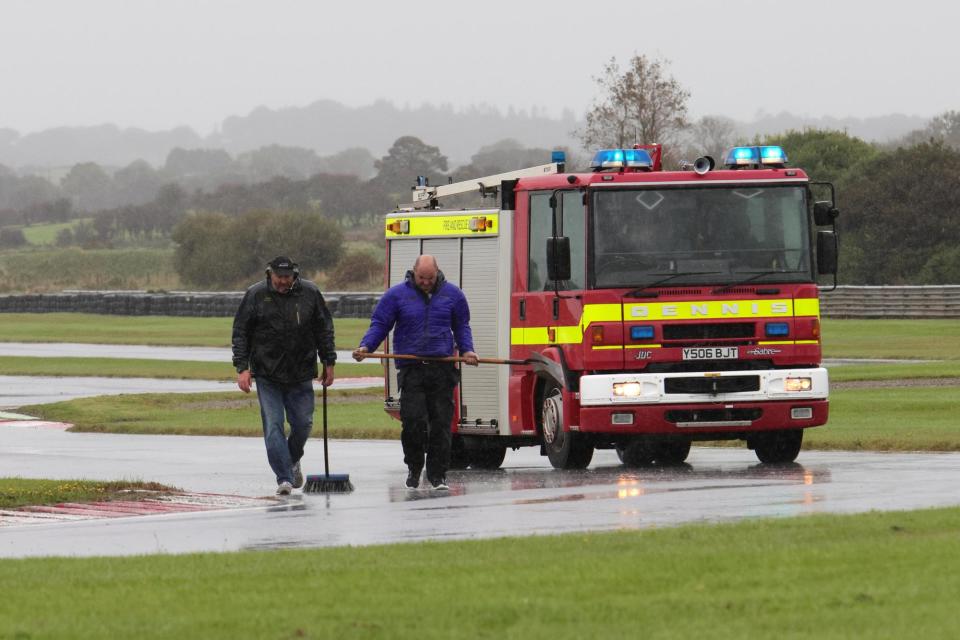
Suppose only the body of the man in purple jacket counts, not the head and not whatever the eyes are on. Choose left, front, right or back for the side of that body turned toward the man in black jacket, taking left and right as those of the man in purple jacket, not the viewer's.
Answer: right

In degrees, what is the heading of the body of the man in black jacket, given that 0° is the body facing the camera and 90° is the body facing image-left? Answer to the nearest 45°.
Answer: approximately 0°

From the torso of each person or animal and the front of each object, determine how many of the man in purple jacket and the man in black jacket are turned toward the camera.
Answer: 2

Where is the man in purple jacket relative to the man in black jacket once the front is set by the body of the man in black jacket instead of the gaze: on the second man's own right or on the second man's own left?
on the second man's own left

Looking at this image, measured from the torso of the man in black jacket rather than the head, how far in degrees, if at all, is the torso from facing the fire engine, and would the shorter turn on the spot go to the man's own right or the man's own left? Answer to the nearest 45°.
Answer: approximately 90° to the man's own left
